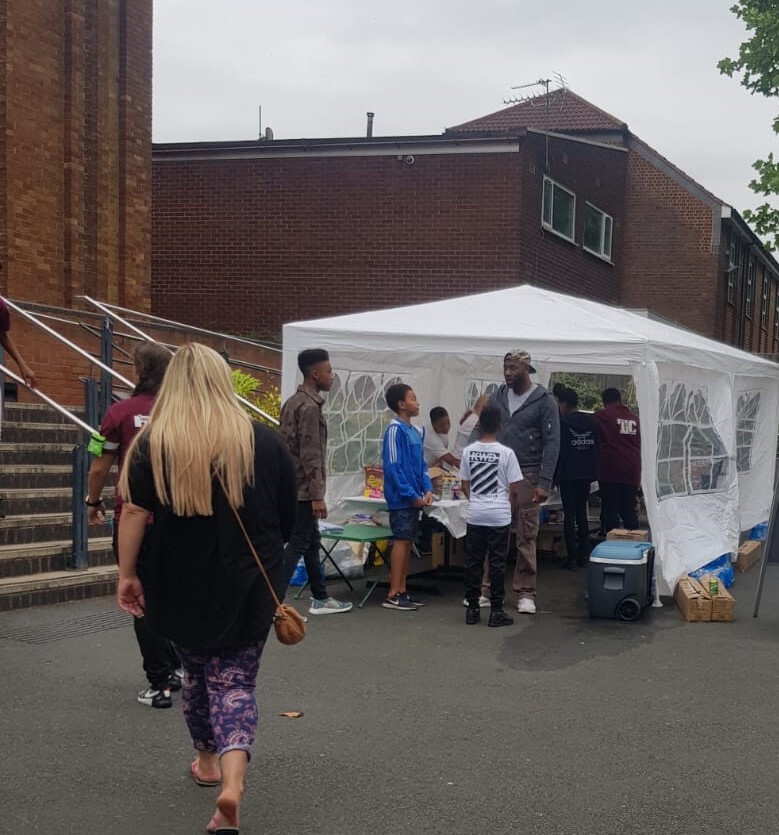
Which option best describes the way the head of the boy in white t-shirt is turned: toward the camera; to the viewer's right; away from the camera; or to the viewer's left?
away from the camera

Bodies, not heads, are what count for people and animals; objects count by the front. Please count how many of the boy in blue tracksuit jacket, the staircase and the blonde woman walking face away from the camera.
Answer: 1

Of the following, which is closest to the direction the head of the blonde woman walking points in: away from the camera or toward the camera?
away from the camera

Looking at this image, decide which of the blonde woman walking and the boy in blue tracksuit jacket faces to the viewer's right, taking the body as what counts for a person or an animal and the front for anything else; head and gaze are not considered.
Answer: the boy in blue tracksuit jacket

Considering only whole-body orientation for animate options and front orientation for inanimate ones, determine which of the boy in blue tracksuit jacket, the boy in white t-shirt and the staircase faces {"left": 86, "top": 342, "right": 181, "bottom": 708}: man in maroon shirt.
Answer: the staircase

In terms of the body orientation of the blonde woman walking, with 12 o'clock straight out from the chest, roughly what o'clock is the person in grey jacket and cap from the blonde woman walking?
The person in grey jacket and cap is roughly at 1 o'clock from the blonde woman walking.

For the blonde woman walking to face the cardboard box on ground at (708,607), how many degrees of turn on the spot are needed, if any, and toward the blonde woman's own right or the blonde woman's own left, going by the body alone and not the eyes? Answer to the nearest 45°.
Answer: approximately 45° to the blonde woman's own right

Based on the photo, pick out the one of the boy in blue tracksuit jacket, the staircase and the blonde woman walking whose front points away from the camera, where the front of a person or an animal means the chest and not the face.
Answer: the blonde woman walking

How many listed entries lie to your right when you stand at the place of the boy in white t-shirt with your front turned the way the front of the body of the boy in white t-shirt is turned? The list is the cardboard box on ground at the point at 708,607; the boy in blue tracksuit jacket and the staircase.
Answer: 1

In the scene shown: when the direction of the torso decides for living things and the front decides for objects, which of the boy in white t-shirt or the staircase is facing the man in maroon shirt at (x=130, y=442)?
the staircase

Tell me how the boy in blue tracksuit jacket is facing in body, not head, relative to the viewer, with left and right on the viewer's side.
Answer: facing to the right of the viewer

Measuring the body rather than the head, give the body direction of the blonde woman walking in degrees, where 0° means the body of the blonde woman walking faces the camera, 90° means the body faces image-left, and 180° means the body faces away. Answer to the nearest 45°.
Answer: approximately 180°

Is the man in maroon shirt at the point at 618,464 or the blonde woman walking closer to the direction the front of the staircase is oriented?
the blonde woman walking
